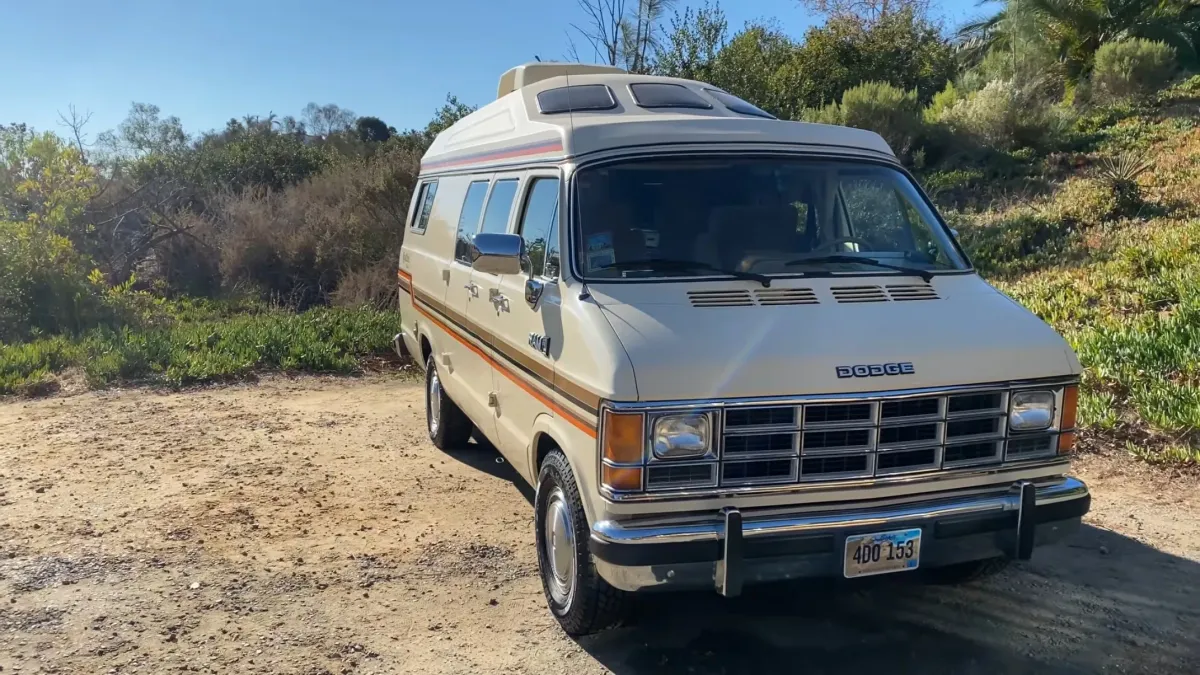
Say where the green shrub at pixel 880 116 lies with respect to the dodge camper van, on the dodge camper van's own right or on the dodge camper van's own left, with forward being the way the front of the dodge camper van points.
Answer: on the dodge camper van's own left

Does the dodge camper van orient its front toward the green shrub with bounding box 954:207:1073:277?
no

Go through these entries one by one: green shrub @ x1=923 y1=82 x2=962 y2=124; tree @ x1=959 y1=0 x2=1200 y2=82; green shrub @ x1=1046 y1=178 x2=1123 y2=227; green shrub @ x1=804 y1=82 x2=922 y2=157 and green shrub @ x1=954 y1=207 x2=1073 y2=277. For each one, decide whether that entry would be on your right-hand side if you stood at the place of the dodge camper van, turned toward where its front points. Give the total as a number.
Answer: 0

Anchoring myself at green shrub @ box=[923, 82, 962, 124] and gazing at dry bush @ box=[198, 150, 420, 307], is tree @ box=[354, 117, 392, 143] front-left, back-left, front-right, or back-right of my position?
front-right

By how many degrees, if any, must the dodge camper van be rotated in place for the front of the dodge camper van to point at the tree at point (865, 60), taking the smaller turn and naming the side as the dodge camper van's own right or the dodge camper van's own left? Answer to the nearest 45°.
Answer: approximately 135° to the dodge camper van's own left

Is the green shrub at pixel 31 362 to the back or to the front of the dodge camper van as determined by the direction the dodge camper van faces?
to the back

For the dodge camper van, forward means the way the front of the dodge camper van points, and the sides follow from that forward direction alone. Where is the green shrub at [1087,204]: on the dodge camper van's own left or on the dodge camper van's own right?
on the dodge camper van's own left

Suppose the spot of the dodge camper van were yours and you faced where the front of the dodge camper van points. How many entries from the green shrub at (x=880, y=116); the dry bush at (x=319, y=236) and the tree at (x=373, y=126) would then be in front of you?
0

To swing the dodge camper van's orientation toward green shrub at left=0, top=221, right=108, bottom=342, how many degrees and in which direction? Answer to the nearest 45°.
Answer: approximately 180°

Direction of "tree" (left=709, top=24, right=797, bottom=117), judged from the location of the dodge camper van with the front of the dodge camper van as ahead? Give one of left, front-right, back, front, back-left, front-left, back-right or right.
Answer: back-left

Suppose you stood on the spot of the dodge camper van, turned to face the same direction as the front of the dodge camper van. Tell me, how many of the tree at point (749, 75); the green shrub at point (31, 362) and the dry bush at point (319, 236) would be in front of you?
0

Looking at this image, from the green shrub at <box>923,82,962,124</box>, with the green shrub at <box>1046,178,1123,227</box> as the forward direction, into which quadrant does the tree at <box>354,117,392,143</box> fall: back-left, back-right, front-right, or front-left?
back-right

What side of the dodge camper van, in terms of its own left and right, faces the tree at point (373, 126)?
back

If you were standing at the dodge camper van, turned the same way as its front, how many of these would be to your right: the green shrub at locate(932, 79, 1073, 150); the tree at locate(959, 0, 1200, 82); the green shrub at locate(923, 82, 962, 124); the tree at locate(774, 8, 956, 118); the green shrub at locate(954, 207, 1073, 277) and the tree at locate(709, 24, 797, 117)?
0

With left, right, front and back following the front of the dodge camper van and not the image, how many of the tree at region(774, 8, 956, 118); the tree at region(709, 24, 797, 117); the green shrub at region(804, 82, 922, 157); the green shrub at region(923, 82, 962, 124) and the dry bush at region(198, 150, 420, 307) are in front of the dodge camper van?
0

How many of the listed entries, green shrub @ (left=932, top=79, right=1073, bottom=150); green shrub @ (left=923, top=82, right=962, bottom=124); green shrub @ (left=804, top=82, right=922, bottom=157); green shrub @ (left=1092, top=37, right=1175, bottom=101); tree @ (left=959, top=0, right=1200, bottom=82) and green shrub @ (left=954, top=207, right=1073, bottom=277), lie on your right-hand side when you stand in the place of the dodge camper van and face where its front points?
0

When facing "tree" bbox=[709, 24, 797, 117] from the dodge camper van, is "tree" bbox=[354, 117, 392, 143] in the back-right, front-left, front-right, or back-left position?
front-left

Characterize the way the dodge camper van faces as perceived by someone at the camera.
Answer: facing the viewer and to the right of the viewer

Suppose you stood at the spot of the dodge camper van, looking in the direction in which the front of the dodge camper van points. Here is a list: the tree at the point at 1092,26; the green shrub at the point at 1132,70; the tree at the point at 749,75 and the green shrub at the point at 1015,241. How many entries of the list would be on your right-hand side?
0

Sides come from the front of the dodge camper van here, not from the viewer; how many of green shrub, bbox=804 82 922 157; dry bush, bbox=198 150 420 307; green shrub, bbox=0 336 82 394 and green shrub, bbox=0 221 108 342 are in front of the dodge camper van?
0

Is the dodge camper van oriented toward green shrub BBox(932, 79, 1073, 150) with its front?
no

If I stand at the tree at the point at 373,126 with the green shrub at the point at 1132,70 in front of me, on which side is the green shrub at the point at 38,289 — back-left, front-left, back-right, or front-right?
front-right
